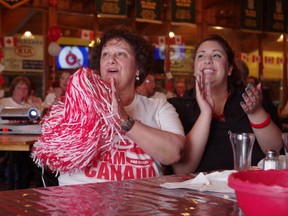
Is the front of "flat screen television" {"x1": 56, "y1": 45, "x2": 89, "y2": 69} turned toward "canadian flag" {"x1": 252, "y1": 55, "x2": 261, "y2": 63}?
no

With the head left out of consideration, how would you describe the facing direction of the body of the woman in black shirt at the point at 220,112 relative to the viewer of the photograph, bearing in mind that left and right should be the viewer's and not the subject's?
facing the viewer and to the left of the viewer

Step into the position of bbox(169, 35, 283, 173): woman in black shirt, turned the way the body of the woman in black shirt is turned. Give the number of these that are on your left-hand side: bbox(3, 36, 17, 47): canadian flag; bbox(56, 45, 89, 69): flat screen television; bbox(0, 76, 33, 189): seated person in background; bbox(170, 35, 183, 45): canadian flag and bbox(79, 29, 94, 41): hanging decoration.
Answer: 0

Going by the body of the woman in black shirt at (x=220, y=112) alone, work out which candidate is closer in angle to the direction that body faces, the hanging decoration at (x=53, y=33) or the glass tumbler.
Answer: the glass tumbler

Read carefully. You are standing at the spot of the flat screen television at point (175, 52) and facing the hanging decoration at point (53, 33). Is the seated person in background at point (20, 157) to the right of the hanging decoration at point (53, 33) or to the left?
left

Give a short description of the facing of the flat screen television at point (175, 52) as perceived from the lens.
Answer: facing the viewer

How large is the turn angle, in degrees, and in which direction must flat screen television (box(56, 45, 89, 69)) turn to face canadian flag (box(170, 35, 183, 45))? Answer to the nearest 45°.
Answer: approximately 90° to its left

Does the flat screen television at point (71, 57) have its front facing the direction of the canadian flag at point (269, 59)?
no

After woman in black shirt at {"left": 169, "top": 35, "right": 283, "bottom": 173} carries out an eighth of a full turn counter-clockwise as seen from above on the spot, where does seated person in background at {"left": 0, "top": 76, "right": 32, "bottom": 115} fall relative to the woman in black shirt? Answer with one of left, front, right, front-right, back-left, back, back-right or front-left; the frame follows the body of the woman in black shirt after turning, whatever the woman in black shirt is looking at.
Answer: back-right

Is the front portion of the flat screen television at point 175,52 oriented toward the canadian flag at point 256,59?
no

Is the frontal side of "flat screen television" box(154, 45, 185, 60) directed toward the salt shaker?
yes

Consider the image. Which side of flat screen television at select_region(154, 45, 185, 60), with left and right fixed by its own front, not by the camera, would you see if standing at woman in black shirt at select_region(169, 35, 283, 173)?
front

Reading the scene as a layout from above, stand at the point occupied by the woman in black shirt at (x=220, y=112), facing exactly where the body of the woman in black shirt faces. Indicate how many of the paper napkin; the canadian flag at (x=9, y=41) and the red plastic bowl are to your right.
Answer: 1

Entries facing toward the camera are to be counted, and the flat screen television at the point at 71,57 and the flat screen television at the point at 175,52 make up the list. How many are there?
2

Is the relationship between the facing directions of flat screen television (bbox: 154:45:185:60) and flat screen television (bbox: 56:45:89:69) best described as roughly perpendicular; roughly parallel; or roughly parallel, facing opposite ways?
roughly parallel

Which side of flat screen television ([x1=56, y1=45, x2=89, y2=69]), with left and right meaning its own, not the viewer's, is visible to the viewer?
front
